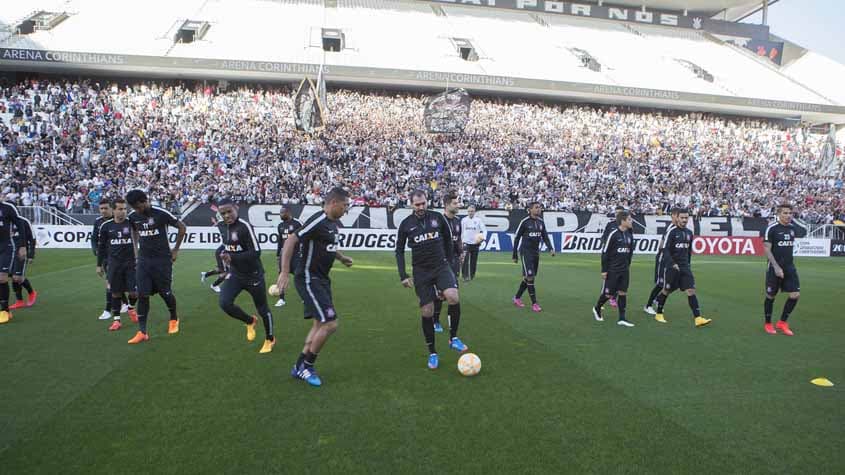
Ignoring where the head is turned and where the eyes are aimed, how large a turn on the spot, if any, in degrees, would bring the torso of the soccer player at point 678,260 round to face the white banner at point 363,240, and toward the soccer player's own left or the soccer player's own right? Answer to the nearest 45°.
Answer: approximately 180°

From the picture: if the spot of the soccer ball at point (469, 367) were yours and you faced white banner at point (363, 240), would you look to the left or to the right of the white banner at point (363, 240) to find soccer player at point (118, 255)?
left

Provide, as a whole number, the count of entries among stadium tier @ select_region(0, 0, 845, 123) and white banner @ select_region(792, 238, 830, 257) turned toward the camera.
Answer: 2

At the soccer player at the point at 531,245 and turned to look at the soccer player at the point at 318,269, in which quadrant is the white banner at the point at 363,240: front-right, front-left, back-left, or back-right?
back-right
